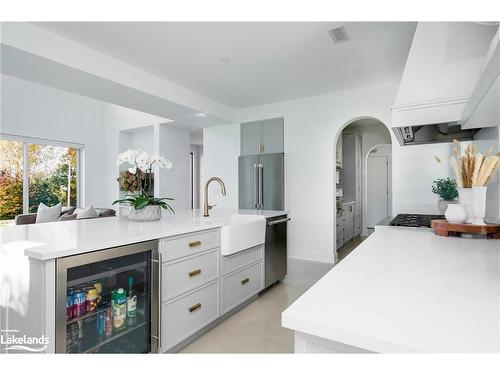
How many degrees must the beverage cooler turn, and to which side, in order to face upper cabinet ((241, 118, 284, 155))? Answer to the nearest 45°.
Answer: approximately 90° to its left

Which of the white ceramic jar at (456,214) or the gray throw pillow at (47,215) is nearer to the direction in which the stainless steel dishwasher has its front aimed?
the white ceramic jar

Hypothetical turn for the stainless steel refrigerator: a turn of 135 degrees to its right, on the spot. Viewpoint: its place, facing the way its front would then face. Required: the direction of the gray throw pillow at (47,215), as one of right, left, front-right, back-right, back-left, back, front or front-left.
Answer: front-left

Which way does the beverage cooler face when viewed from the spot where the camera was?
facing the viewer and to the right of the viewer

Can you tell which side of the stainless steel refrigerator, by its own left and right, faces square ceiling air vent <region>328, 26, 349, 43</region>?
front

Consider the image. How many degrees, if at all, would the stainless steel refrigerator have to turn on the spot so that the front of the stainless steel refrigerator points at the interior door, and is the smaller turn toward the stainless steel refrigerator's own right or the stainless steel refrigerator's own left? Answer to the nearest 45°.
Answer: approximately 135° to the stainless steel refrigerator's own left

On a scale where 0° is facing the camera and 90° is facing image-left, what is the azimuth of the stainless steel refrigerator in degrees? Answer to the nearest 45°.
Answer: approximately 0°

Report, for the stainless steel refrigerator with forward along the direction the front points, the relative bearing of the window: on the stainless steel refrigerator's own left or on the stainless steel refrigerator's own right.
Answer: on the stainless steel refrigerator's own right

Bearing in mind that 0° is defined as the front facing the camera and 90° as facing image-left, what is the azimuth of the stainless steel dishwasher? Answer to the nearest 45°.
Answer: approximately 315°
